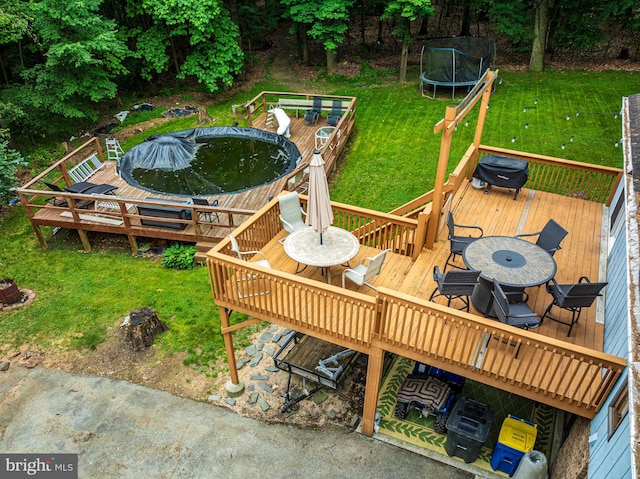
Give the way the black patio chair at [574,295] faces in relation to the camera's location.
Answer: facing away from the viewer and to the left of the viewer

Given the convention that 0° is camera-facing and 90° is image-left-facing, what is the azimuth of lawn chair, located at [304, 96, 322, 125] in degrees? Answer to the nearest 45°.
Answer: approximately 45°

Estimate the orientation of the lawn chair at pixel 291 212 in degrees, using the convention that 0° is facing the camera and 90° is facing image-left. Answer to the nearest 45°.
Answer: approximately 315°

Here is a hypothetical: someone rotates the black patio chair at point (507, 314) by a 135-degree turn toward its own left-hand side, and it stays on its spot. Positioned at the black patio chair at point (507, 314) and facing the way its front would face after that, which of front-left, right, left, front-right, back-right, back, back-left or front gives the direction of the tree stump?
front

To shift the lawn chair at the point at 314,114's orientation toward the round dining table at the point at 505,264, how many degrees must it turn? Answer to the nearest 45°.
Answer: approximately 45° to its left
